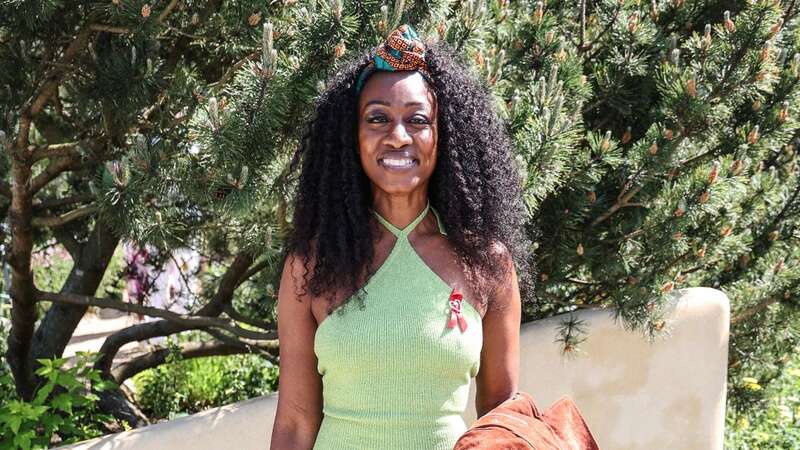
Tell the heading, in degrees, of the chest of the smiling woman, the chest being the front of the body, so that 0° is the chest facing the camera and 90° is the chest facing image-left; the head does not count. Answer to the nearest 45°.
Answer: approximately 0°

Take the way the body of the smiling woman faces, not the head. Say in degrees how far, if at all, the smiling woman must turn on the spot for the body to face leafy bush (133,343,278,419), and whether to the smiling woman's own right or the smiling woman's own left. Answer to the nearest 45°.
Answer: approximately 135° to the smiling woman's own right

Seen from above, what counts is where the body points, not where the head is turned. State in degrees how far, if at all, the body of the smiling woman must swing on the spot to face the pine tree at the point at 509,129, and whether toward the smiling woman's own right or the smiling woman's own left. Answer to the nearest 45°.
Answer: approximately 180°
